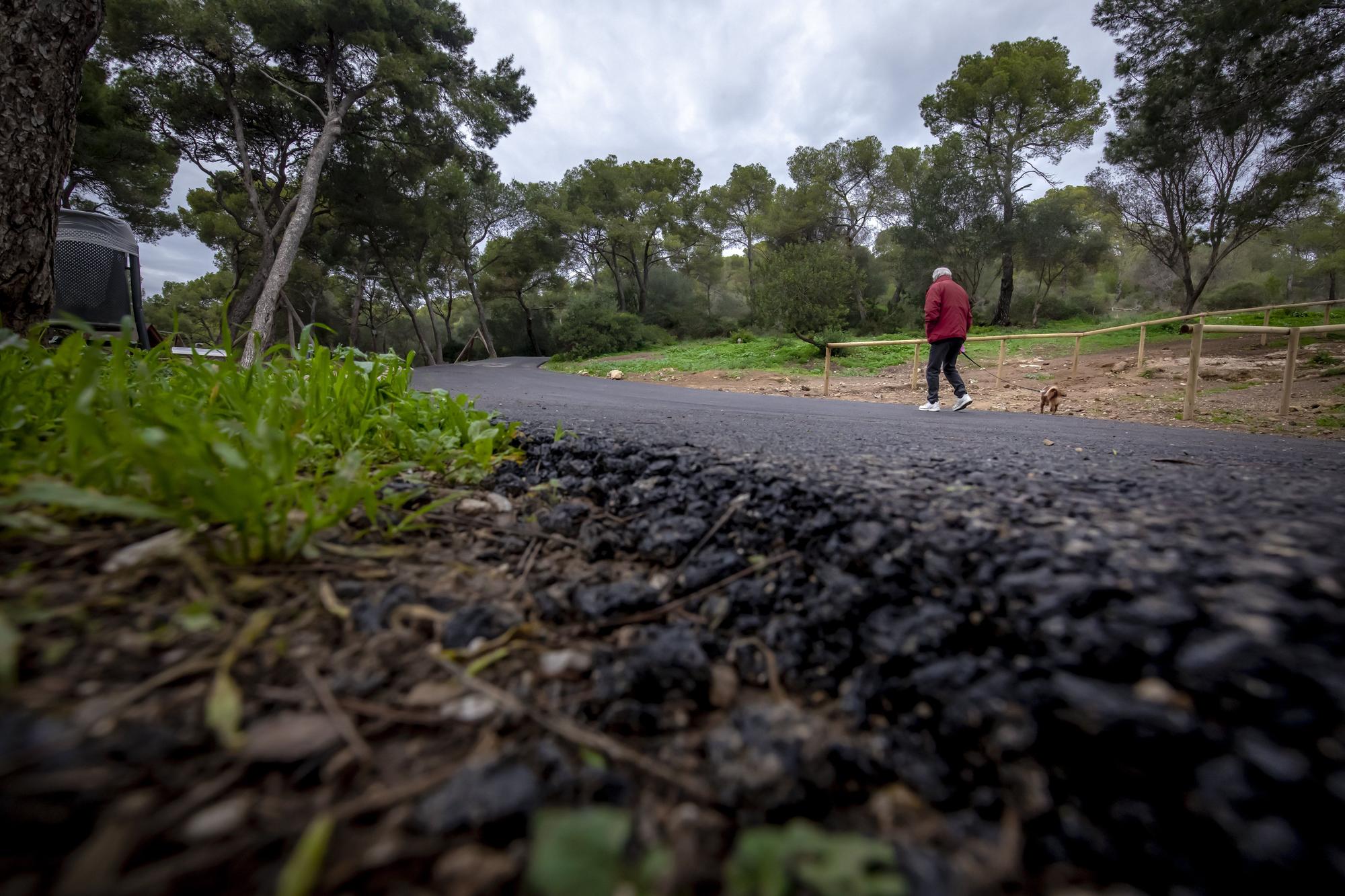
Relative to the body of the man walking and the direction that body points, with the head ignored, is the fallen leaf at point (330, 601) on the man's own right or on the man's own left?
on the man's own left

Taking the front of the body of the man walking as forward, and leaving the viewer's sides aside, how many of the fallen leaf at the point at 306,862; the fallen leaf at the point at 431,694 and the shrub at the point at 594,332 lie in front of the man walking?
1

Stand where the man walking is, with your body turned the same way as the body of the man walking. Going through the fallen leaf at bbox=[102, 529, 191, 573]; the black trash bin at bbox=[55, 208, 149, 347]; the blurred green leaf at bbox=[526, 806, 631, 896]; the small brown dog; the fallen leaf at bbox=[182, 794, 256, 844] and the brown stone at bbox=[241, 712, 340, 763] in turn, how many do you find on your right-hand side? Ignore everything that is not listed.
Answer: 1

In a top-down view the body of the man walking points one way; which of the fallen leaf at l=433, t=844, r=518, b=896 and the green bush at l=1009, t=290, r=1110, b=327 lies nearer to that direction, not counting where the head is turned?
the green bush

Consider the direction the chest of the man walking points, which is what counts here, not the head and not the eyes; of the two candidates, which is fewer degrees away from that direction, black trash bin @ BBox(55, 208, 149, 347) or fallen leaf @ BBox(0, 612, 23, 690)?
the black trash bin

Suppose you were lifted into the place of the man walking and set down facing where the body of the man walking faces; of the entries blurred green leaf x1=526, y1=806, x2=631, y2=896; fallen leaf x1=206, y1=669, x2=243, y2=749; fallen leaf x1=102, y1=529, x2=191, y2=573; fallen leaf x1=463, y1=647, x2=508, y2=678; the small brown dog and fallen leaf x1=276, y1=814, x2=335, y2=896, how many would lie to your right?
1

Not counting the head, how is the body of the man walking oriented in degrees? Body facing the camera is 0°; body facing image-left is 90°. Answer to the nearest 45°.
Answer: approximately 135°

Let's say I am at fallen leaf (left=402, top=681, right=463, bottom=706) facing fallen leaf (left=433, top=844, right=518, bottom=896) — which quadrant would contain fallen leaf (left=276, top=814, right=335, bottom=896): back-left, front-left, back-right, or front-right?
front-right

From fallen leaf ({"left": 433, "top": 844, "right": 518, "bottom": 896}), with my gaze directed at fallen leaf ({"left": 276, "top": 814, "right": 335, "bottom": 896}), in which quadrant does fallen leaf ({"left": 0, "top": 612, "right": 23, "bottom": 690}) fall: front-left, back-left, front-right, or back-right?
front-right

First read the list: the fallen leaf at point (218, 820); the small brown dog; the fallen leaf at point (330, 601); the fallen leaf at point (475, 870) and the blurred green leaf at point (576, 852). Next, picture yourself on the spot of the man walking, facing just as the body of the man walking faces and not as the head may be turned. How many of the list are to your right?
1

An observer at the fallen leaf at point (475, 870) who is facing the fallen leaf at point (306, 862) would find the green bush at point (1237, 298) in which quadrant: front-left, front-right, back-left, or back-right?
back-right

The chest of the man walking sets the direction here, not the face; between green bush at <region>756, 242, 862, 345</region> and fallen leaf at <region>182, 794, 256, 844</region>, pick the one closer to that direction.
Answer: the green bush

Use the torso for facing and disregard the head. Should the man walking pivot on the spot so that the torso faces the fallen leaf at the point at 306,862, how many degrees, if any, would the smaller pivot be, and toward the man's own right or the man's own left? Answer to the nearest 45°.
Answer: approximately 135° to the man's own left
